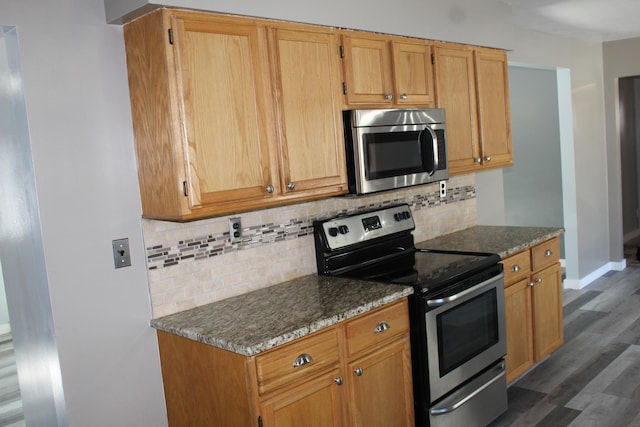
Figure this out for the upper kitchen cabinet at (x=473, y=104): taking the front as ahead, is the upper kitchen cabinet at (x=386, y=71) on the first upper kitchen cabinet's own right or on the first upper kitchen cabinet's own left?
on the first upper kitchen cabinet's own right

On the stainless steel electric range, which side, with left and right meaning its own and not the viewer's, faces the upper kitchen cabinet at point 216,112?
right

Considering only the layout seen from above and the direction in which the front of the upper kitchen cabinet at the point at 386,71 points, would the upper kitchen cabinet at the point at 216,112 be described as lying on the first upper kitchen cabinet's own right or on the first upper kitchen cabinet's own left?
on the first upper kitchen cabinet's own right

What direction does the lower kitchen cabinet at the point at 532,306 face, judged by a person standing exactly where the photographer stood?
facing the viewer and to the right of the viewer

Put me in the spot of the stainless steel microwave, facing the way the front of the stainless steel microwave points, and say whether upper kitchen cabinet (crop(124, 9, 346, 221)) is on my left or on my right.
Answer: on my right
